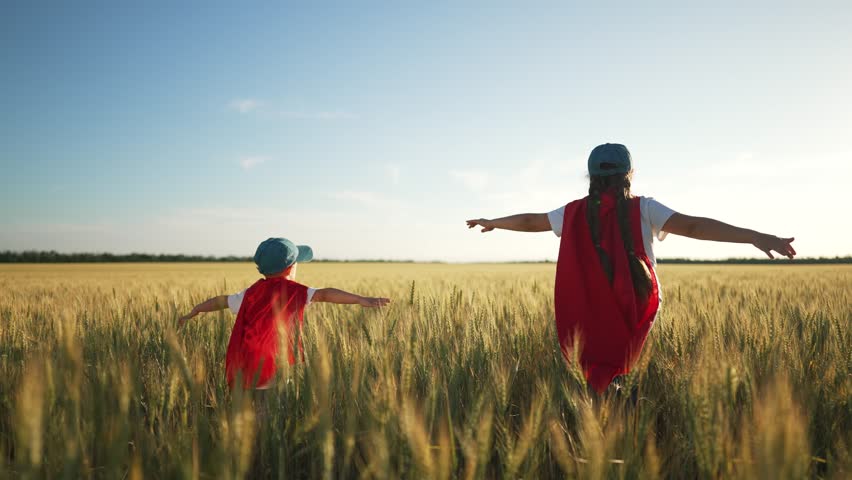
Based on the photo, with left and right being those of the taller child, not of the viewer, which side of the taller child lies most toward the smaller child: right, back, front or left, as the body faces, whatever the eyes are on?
left

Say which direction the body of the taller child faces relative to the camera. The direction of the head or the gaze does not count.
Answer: away from the camera

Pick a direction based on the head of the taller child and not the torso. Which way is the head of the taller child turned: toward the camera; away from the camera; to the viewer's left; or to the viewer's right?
away from the camera
